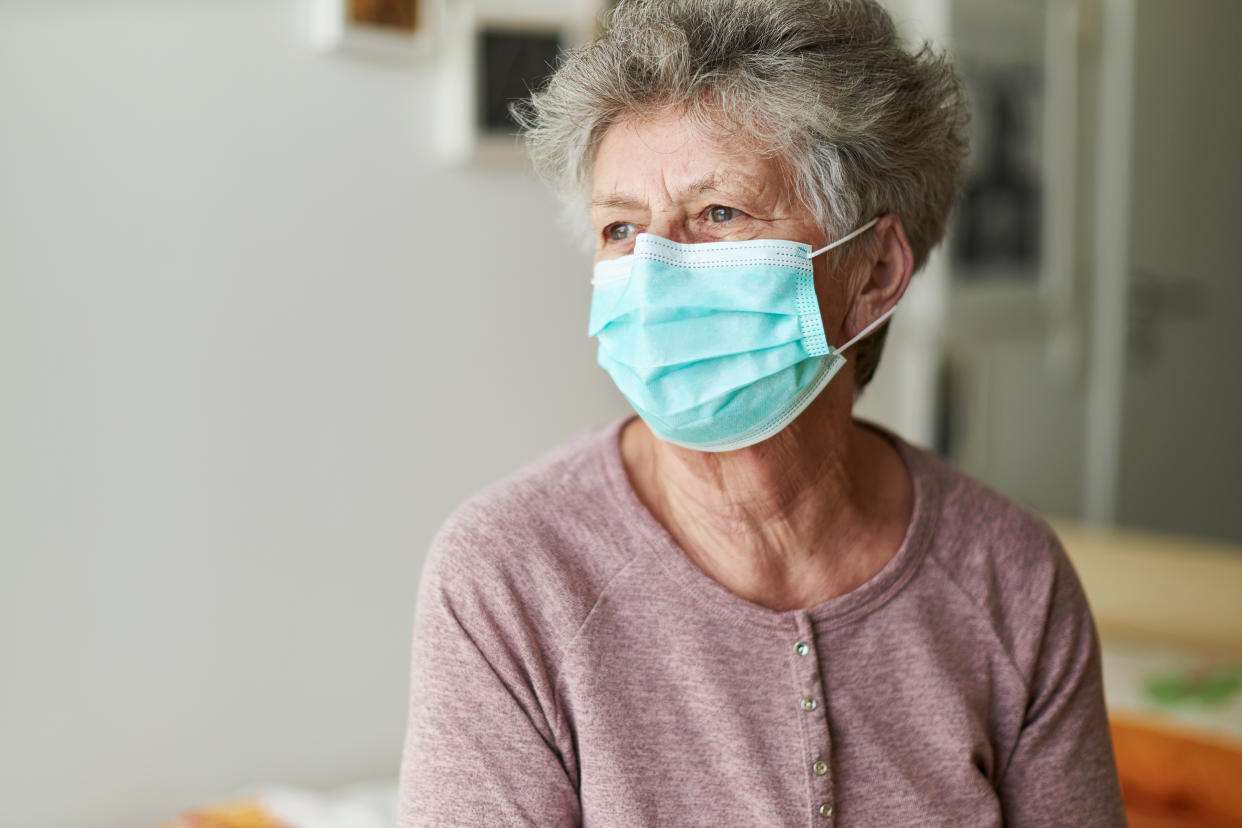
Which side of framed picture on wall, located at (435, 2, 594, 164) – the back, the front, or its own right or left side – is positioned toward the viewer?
front

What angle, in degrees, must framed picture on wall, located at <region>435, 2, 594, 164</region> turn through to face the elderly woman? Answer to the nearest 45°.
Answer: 0° — it already faces them

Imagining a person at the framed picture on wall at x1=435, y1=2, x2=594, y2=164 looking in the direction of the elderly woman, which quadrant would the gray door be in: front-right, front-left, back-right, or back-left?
back-left

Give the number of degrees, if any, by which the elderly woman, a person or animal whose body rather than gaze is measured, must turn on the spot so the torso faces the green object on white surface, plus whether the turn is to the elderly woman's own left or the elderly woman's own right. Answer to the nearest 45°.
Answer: approximately 135° to the elderly woman's own left

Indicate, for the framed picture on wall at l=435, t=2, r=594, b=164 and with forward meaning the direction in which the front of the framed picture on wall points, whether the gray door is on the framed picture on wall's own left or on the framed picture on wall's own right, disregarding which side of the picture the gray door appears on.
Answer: on the framed picture on wall's own left

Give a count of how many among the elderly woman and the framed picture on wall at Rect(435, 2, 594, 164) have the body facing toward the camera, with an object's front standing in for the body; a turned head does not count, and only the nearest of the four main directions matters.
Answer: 2
